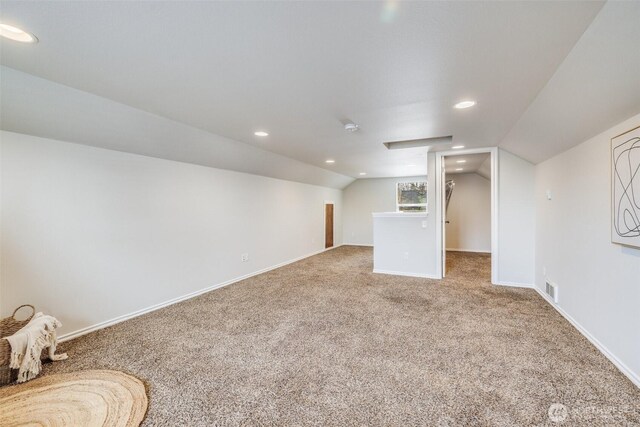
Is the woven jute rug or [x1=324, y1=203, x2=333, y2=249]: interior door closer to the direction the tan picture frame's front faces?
the woven jute rug

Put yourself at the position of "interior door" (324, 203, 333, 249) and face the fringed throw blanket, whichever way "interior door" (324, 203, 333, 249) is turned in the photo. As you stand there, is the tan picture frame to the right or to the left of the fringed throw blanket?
left

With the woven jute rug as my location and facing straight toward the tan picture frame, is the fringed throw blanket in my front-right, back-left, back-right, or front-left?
back-left

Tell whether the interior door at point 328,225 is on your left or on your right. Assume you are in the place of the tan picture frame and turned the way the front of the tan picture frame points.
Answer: on your right

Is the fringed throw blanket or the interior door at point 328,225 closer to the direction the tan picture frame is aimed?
the fringed throw blanket

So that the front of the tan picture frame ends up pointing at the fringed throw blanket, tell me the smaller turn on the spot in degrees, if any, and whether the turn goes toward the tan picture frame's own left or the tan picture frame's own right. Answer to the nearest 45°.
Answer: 0° — it already faces it

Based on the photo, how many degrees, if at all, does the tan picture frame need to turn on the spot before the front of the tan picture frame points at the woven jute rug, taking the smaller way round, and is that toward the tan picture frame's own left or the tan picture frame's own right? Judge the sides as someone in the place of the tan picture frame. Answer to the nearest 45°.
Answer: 0° — it already faces it

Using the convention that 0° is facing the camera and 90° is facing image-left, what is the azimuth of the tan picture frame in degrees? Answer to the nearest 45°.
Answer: approximately 45°
